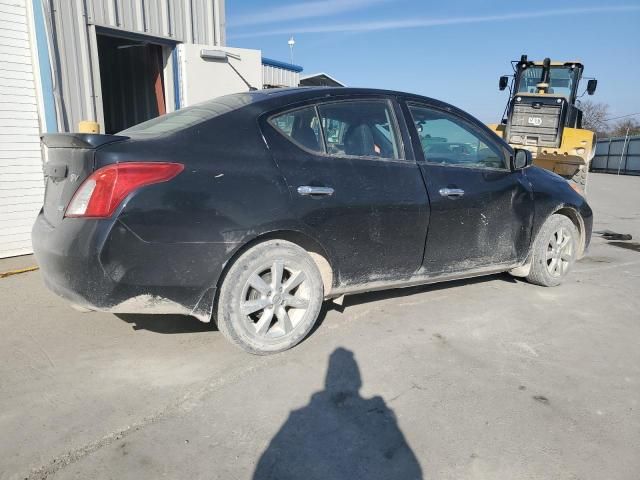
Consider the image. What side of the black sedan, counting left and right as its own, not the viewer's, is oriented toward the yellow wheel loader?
front

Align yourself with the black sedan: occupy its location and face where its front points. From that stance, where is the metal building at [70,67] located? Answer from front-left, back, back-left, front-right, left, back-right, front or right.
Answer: left

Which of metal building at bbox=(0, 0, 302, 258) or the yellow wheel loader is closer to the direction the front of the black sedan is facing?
the yellow wheel loader

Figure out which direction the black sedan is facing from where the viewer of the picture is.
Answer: facing away from the viewer and to the right of the viewer
